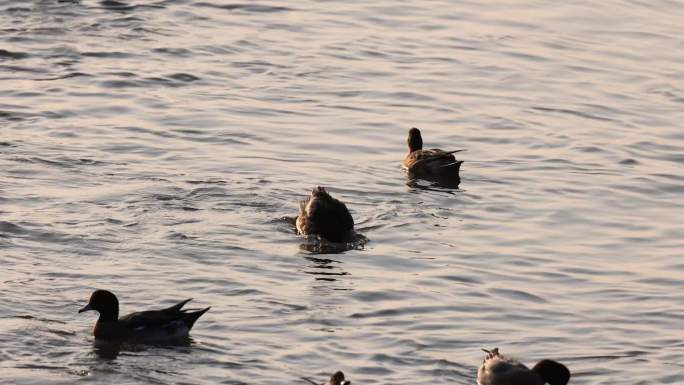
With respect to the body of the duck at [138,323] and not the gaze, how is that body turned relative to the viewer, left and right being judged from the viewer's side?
facing to the left of the viewer

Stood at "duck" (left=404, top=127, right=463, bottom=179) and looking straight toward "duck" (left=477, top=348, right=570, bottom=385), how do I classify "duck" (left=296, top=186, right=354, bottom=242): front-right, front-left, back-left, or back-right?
front-right

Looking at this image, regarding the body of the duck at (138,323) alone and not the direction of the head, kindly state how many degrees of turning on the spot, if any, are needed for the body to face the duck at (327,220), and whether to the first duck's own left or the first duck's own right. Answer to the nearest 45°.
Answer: approximately 135° to the first duck's own right

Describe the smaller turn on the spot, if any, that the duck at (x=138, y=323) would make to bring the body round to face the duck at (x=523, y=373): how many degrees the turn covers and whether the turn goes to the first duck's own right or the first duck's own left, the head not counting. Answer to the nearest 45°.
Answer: approximately 135° to the first duck's own left

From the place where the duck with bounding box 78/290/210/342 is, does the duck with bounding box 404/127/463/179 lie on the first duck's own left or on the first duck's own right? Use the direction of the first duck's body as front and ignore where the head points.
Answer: on the first duck's own right

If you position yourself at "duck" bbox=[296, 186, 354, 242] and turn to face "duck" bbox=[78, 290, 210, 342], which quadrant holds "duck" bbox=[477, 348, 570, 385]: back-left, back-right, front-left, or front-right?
front-left
